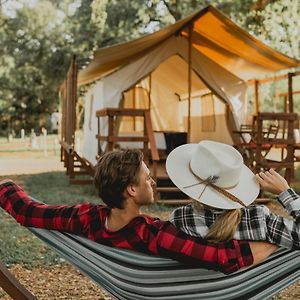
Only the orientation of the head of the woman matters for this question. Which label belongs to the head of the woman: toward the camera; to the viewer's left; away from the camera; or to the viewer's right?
away from the camera

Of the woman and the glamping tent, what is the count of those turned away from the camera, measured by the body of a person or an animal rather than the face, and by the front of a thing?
1

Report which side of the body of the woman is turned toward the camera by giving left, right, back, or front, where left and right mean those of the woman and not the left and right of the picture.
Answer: back

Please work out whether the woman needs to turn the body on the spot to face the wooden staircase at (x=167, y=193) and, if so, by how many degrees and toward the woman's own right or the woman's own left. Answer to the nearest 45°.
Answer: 0° — they already face it

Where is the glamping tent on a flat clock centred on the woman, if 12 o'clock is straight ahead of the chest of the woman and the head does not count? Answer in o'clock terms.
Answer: The glamping tent is roughly at 12 o'clock from the woman.

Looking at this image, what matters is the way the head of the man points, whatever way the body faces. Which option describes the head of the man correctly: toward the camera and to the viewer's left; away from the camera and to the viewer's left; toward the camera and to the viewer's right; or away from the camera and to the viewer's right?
away from the camera and to the viewer's right

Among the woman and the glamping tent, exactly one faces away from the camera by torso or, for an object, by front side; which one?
the woman

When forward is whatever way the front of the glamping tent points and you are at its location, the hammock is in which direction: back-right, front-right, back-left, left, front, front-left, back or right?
front-right
